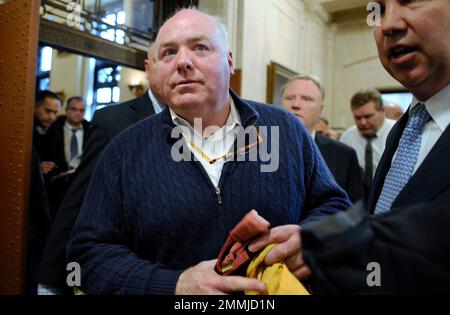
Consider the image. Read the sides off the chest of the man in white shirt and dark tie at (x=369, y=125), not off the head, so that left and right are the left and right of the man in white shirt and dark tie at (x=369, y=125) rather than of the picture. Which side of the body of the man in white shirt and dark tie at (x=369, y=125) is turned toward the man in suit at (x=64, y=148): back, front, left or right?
right

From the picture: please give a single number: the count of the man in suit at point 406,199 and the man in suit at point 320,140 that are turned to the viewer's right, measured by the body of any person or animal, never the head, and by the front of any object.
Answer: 0

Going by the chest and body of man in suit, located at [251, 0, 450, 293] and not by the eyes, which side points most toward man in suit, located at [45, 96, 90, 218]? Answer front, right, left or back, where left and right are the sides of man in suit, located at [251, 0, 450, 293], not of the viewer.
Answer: right

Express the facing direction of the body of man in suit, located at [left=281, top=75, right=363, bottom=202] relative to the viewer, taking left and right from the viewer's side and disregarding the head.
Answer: facing the viewer and to the left of the viewer

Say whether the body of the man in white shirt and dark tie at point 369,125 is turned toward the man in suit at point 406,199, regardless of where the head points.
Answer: yes

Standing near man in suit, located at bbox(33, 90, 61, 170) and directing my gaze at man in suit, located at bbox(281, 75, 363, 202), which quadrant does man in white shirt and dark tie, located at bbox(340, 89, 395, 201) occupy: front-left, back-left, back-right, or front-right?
front-left

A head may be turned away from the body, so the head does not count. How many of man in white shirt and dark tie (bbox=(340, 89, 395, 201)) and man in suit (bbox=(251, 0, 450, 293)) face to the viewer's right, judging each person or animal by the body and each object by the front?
0

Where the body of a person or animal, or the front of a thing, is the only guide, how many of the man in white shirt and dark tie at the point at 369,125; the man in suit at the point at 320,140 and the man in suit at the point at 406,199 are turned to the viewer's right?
0

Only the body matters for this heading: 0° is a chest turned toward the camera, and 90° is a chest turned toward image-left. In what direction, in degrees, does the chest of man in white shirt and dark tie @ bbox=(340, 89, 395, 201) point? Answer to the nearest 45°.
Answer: approximately 0°

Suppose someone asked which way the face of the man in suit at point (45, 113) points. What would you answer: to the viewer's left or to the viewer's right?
to the viewer's right

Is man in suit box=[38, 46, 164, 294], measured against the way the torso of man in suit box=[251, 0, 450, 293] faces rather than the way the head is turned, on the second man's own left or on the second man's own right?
on the second man's own right
